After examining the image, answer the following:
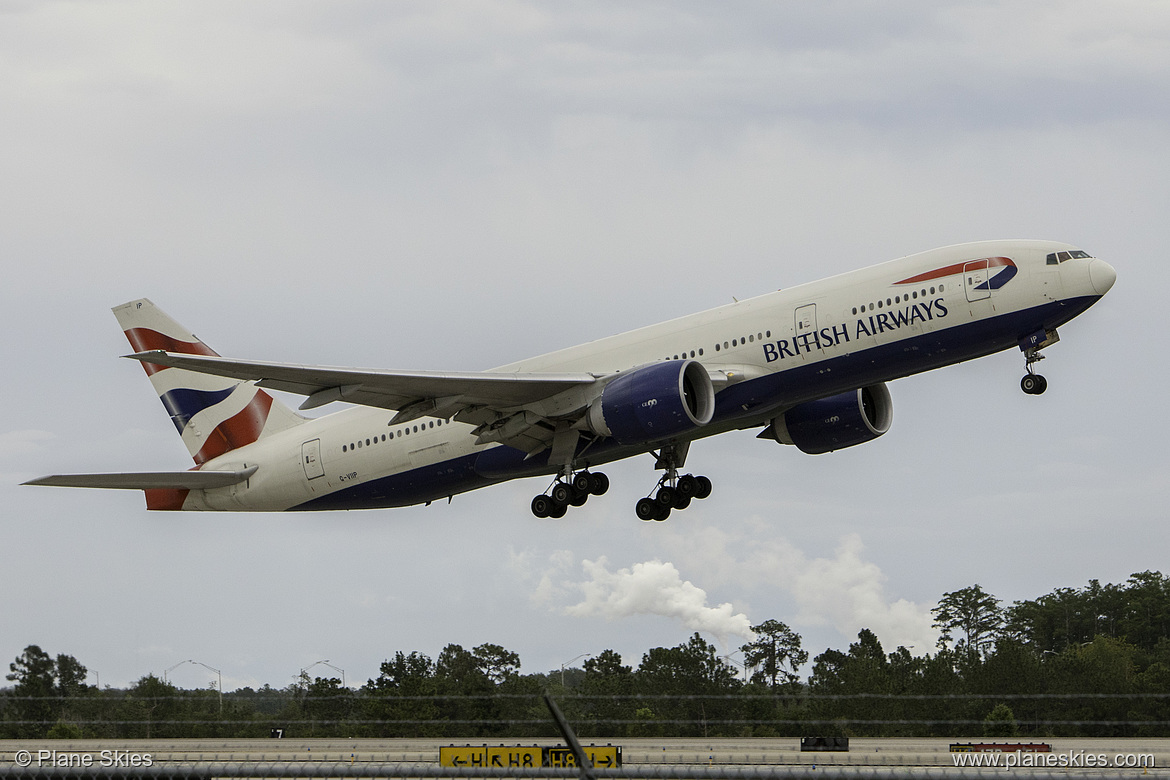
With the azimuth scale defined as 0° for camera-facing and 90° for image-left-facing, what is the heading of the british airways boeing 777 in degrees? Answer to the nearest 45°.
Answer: approximately 315°
